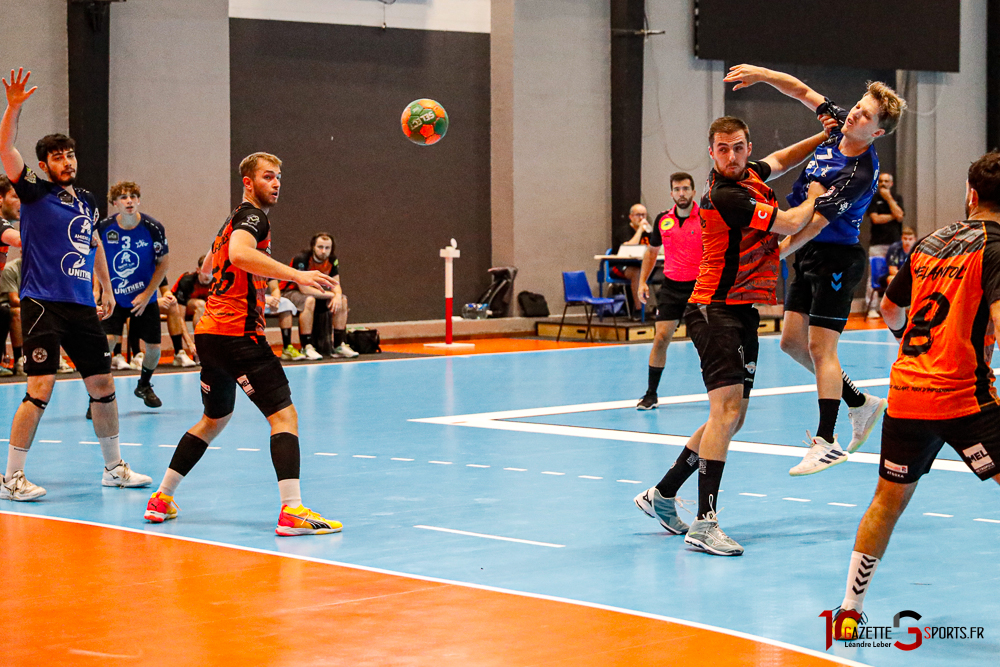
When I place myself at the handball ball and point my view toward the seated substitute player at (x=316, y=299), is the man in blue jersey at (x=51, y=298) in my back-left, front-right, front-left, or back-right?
front-left

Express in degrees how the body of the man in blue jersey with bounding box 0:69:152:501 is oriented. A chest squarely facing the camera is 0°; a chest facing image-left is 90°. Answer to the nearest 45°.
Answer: approximately 315°

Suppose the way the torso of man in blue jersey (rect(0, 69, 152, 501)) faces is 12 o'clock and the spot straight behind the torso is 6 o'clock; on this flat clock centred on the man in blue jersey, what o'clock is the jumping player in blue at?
The jumping player in blue is roughly at 11 o'clock from the man in blue jersey.

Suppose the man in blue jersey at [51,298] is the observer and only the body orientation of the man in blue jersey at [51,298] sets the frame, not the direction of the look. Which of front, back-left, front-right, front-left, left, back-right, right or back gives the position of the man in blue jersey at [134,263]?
back-left

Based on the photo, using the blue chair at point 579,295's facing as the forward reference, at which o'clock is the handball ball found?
The handball ball is roughly at 2 o'clock from the blue chair.

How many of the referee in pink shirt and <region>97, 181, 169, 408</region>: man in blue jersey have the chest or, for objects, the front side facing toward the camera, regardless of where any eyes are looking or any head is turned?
2

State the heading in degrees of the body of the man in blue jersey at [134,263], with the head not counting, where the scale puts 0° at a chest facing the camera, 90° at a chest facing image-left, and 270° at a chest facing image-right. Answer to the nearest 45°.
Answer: approximately 0°

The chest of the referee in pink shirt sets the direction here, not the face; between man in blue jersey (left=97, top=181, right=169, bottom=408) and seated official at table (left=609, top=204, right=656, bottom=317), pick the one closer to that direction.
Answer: the man in blue jersey

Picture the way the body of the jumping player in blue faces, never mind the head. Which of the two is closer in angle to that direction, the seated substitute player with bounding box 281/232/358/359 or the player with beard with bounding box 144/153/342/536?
the player with beard

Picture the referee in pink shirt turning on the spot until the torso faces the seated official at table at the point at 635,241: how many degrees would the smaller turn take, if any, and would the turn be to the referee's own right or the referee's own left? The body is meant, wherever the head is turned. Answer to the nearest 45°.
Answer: approximately 180°
